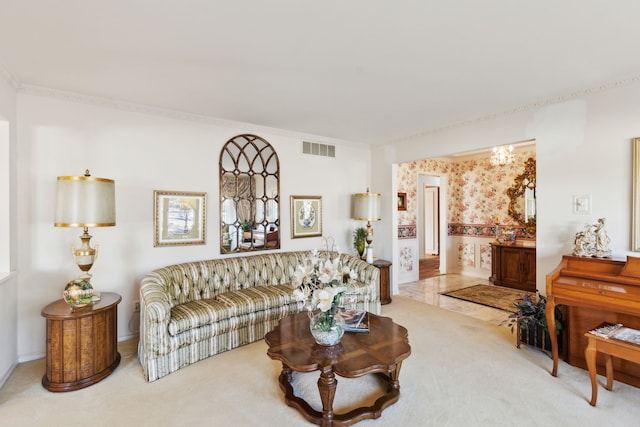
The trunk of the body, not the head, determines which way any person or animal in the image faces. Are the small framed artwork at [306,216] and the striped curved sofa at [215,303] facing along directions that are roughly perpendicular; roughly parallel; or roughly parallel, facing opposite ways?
roughly parallel

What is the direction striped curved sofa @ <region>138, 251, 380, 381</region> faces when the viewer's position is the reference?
facing the viewer and to the right of the viewer

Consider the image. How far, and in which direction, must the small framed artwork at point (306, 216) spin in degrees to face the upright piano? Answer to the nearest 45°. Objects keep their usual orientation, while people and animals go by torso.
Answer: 0° — it already faces it

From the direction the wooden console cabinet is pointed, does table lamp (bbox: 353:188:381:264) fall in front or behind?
in front

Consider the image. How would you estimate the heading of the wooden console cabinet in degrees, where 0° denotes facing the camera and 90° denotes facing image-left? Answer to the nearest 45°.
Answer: approximately 45°

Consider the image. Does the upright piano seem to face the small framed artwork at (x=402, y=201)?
no

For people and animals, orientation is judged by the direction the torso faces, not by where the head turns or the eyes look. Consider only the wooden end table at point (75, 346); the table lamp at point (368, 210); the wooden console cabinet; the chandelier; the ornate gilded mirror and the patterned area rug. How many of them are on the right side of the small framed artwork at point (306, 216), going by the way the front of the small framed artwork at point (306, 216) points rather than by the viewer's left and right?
1

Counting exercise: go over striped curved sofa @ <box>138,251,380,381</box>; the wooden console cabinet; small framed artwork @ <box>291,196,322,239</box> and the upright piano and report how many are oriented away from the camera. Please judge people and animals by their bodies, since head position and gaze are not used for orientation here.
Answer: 0

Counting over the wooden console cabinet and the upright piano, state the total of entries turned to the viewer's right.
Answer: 0

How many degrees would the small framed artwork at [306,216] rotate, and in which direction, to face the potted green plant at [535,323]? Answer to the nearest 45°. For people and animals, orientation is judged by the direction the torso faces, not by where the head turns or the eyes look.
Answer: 0° — it already faces it

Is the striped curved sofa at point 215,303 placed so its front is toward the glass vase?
yes

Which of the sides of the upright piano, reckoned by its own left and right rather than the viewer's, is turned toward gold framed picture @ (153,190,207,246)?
front

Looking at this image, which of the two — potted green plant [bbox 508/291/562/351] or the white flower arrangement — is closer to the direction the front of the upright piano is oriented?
the white flower arrangement
